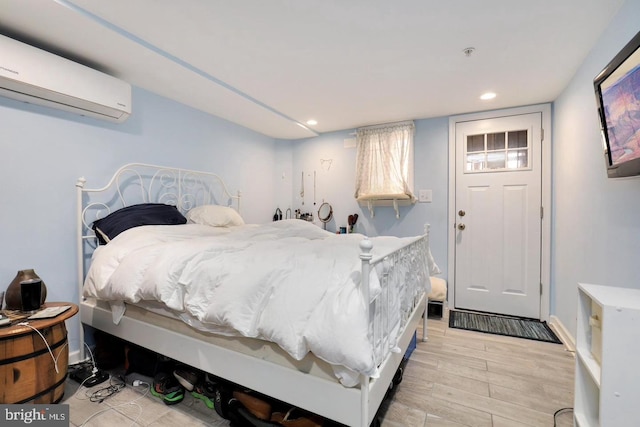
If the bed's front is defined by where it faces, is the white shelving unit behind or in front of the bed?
in front

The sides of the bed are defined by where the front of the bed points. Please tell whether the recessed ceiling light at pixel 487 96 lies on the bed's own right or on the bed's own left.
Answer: on the bed's own left

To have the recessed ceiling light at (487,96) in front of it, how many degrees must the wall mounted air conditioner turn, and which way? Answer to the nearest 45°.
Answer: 0° — it already faces it

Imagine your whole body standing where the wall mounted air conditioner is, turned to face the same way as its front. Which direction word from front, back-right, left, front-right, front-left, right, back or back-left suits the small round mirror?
front-left

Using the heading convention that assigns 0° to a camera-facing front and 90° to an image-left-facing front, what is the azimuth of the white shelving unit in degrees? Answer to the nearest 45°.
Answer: approximately 90°

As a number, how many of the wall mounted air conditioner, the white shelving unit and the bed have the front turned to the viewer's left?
1

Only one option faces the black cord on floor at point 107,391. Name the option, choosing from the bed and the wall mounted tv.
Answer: the wall mounted tv

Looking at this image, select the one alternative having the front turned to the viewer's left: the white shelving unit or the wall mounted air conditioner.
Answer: the white shelving unit

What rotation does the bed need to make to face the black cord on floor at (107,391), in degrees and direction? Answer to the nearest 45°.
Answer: approximately 180°

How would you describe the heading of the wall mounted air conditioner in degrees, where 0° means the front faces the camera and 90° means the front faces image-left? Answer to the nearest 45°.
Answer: approximately 315°

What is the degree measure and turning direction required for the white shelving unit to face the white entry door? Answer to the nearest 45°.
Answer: approximately 45° to its right

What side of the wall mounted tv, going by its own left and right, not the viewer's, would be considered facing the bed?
front

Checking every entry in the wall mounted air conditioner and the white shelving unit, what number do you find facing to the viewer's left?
1

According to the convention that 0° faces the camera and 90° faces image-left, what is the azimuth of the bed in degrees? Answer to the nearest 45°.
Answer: approximately 315°
